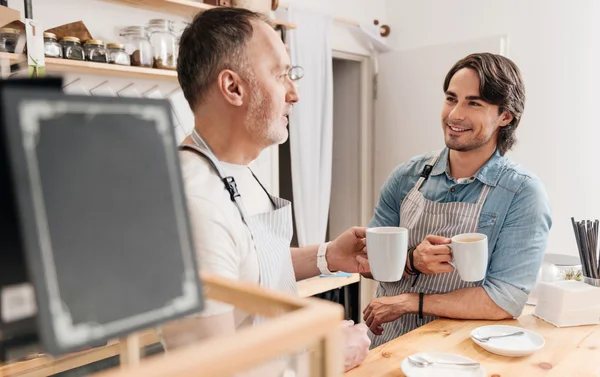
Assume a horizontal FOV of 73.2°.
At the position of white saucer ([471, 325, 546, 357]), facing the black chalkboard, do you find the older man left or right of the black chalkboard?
right

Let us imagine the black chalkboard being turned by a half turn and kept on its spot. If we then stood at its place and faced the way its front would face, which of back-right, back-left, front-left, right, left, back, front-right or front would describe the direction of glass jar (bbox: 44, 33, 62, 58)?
front-right

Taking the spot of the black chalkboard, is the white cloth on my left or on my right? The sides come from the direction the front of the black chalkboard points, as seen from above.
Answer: on my left

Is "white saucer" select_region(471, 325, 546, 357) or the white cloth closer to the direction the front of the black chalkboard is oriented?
the white saucer

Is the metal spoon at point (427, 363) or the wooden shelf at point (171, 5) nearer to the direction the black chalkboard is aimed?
the metal spoon

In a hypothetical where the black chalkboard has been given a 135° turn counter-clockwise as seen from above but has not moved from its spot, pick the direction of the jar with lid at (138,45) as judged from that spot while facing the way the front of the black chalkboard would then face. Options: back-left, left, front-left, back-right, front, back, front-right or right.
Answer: front

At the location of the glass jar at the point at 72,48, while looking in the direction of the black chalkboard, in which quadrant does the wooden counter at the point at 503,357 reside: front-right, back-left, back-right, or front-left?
front-left

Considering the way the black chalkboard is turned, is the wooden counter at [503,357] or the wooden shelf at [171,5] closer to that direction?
the wooden counter

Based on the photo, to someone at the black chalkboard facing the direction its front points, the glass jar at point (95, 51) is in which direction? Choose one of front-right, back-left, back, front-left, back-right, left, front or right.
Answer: back-left

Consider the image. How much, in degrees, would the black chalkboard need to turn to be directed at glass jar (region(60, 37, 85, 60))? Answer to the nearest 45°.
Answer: approximately 135° to its left

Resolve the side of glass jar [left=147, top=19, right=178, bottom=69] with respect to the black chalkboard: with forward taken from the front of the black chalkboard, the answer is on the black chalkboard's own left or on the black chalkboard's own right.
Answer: on the black chalkboard's own left

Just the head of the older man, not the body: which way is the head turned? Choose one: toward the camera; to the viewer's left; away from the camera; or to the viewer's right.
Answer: to the viewer's right

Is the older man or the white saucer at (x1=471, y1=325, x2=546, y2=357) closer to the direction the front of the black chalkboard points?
the white saucer

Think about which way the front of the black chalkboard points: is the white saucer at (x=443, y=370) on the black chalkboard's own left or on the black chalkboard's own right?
on the black chalkboard's own left

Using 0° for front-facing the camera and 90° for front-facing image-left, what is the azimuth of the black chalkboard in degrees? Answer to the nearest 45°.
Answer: approximately 315°

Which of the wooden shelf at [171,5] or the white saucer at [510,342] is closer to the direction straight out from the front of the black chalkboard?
the white saucer

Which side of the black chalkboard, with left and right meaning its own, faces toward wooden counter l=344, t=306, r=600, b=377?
left
